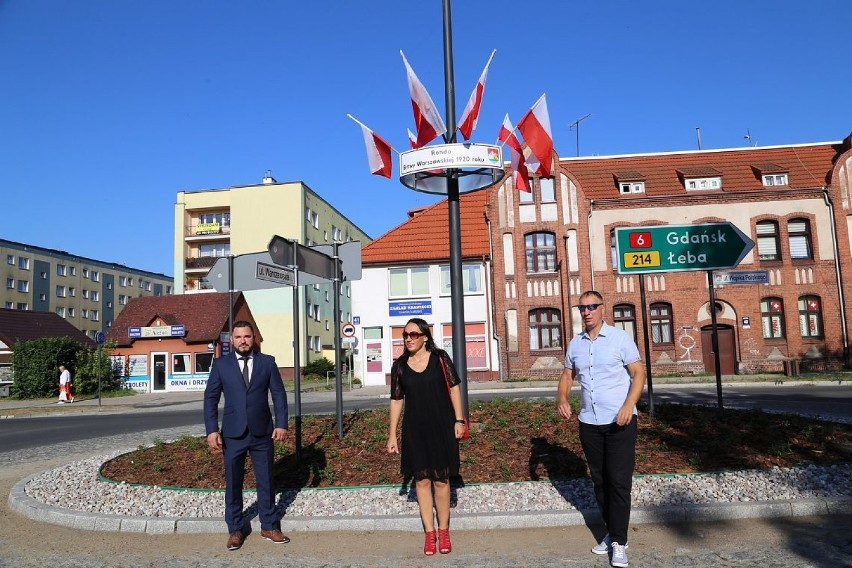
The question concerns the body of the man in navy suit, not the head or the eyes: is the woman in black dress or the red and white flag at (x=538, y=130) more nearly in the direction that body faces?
the woman in black dress

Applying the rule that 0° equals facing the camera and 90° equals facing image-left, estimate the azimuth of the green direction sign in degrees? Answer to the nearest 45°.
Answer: approximately 0°

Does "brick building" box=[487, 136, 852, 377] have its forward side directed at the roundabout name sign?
yes

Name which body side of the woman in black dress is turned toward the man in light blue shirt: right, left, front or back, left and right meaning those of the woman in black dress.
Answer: left

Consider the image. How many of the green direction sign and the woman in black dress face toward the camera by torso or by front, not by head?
2

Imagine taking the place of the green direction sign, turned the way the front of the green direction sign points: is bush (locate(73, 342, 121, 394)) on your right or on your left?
on your right

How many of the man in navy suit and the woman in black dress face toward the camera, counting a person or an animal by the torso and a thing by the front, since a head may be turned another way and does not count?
2

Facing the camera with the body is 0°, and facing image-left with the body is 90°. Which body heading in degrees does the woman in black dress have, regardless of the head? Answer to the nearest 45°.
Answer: approximately 0°

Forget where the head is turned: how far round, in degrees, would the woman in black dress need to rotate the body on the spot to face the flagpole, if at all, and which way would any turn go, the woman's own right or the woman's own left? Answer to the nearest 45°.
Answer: approximately 180°

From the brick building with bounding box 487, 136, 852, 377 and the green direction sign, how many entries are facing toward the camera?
2

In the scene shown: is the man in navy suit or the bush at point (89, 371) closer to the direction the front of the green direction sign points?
the man in navy suit
